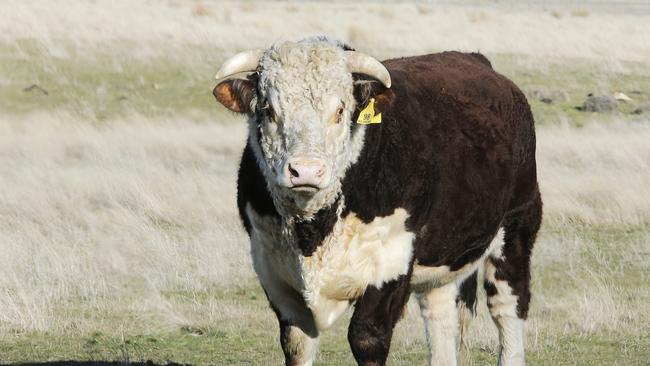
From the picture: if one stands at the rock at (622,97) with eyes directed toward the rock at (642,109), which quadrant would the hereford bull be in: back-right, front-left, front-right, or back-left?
front-right

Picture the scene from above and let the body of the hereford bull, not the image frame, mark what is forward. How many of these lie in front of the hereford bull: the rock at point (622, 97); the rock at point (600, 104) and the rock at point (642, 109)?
0

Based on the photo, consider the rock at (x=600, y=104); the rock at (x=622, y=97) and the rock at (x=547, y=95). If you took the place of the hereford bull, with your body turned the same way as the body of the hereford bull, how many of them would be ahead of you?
0

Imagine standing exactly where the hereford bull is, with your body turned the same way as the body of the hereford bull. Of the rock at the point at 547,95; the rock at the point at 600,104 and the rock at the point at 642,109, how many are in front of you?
0

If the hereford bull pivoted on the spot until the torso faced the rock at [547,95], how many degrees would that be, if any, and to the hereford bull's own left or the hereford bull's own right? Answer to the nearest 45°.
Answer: approximately 135° to the hereford bull's own right

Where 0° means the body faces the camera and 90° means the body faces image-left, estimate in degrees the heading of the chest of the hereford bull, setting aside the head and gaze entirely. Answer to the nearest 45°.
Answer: approximately 45°

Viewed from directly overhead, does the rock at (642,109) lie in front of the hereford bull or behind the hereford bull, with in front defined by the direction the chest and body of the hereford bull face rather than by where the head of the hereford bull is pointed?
behind
